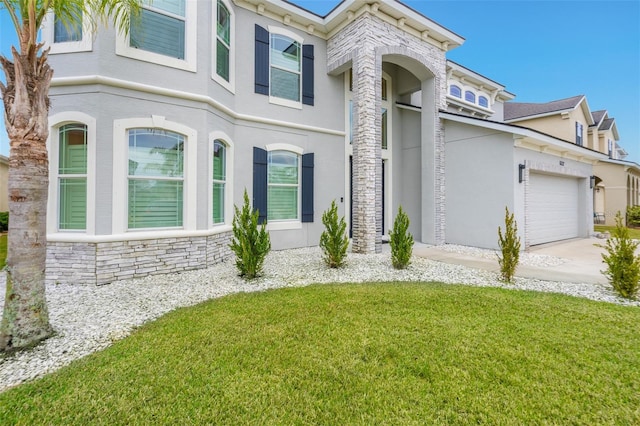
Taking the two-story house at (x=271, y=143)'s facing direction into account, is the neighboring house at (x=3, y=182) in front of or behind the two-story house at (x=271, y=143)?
behind

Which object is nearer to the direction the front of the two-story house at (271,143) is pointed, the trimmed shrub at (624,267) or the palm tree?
the trimmed shrub

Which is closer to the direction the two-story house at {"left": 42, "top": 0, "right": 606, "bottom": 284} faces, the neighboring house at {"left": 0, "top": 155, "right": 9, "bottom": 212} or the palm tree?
the palm tree

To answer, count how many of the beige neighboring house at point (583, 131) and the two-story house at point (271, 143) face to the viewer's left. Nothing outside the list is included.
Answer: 0

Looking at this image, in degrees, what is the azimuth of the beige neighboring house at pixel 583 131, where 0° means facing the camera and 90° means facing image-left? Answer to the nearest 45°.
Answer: approximately 315°

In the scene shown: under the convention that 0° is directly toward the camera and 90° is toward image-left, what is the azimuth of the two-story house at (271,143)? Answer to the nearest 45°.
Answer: approximately 315°

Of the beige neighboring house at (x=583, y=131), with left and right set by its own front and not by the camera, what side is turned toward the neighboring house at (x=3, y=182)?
right

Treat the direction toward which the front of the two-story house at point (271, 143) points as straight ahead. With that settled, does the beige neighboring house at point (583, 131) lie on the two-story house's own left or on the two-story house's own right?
on the two-story house's own left

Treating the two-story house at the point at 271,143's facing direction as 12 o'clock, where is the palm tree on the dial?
The palm tree is roughly at 2 o'clock from the two-story house.
